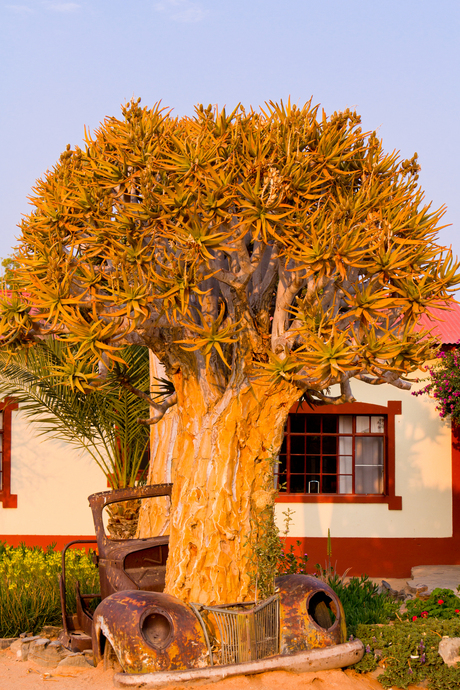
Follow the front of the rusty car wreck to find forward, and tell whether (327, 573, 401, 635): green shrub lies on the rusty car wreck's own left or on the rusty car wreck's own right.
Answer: on the rusty car wreck's own left

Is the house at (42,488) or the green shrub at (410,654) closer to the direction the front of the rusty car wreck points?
the green shrub

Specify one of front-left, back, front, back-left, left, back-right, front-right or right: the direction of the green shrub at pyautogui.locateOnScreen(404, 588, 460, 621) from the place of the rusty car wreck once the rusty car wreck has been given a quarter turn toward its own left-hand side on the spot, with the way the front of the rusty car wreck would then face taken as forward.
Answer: front

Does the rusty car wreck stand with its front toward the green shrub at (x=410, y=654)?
no

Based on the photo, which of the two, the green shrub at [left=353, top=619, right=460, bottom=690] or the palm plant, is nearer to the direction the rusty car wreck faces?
the green shrub
